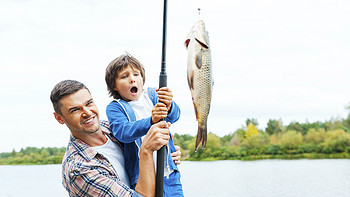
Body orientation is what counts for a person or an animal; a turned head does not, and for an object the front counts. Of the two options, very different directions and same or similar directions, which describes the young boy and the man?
same or similar directions

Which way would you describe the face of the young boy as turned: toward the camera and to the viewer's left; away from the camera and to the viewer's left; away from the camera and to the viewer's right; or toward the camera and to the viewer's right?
toward the camera and to the viewer's right

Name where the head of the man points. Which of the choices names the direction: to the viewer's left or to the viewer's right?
to the viewer's right

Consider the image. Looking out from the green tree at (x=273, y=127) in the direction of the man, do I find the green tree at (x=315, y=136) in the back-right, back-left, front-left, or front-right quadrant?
back-left

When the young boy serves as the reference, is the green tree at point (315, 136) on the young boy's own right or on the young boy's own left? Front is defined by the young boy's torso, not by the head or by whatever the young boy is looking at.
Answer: on the young boy's own left

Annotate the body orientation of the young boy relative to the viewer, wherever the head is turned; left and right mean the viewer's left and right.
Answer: facing the viewer and to the right of the viewer

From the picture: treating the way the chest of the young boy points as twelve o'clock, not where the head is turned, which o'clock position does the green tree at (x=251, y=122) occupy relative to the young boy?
The green tree is roughly at 8 o'clock from the young boy.

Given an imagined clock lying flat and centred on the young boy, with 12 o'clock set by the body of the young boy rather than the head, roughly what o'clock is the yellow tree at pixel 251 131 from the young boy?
The yellow tree is roughly at 8 o'clock from the young boy.

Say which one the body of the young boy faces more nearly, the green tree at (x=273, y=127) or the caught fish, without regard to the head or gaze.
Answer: the caught fish

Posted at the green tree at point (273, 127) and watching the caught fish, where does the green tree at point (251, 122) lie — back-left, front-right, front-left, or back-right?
front-right
